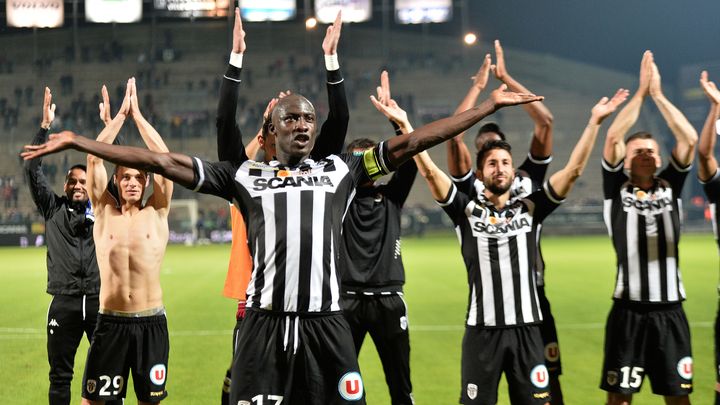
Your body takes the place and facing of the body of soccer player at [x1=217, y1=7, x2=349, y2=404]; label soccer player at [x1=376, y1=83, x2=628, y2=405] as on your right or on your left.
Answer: on your left

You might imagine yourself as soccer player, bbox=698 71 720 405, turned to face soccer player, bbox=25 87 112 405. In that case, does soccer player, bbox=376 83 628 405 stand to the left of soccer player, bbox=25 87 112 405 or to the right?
left

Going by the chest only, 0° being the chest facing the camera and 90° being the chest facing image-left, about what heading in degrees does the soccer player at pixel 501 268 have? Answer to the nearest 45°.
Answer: approximately 0°

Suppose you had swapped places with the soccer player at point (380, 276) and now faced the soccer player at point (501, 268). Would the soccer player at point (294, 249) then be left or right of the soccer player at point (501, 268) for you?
right

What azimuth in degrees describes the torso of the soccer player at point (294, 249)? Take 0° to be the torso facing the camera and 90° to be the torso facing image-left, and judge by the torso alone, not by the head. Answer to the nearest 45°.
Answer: approximately 0°

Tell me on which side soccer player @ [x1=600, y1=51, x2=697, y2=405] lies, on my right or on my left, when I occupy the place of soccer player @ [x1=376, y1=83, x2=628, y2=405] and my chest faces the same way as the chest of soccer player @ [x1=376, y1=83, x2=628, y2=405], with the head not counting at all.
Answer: on my left

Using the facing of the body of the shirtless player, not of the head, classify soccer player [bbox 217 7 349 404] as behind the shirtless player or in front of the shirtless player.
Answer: in front

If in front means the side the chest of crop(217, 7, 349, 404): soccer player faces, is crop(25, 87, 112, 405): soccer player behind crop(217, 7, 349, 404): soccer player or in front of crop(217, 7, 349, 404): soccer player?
behind
